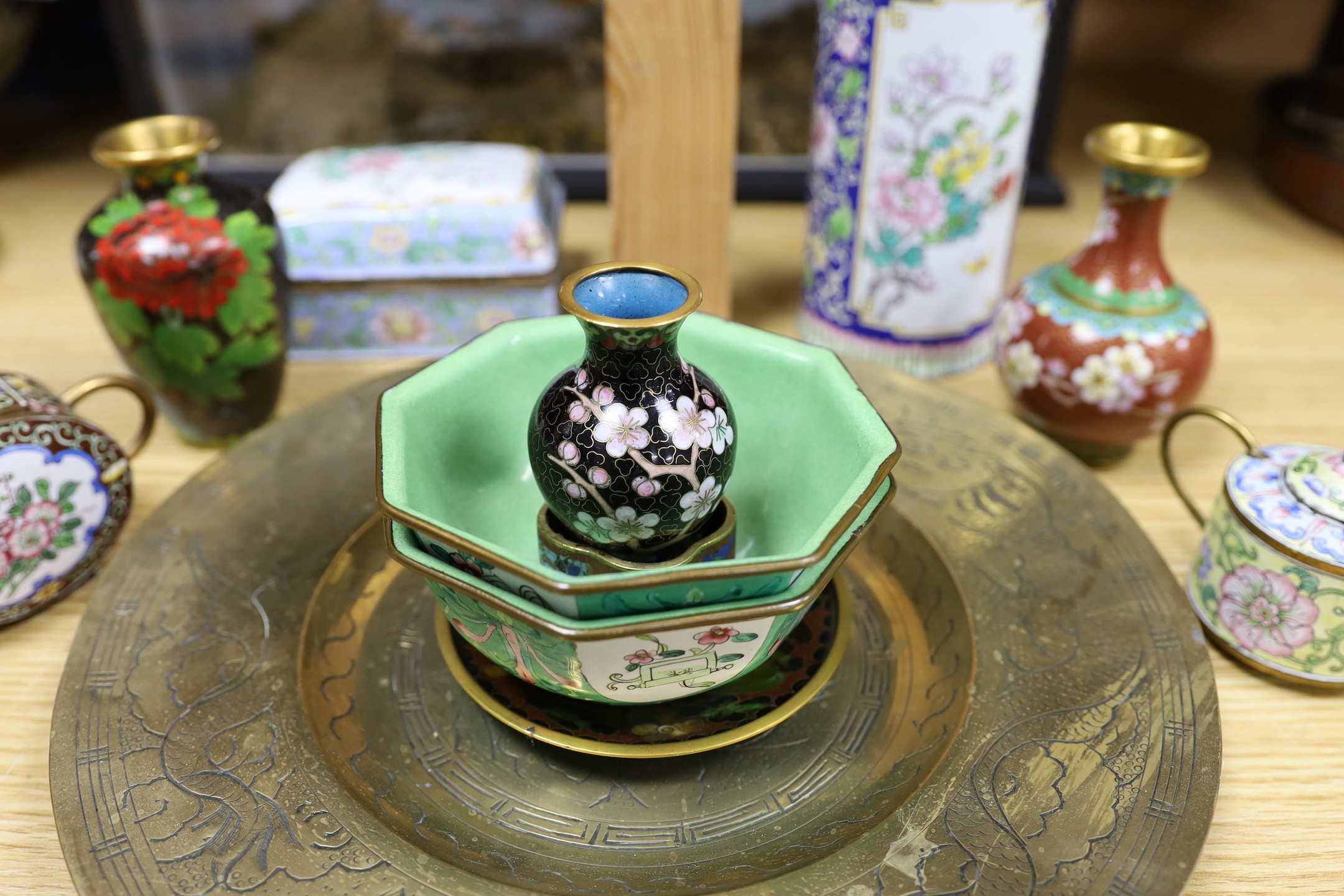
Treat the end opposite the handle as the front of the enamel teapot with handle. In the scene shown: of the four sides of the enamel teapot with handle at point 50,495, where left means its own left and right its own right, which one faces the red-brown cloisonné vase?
back

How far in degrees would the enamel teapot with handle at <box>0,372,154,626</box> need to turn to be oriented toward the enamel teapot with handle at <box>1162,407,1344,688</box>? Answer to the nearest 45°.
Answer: approximately 135° to its left

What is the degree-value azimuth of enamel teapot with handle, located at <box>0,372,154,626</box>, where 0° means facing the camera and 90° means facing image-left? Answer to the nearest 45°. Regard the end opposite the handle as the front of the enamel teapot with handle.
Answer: approximately 90°

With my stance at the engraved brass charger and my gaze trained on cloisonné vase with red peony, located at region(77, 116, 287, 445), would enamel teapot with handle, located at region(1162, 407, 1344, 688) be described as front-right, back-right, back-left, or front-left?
back-right

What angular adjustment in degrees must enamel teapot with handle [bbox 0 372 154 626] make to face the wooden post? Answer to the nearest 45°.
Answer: approximately 180°
